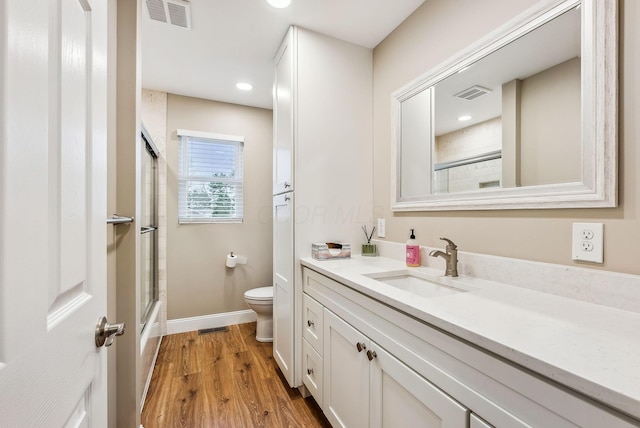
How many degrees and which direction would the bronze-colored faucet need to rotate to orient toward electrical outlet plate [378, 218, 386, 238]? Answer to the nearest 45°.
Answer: approximately 90° to its right

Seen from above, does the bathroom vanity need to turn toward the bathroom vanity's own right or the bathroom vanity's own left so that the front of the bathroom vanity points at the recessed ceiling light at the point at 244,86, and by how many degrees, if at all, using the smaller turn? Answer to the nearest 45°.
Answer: approximately 90° to the bathroom vanity's own right

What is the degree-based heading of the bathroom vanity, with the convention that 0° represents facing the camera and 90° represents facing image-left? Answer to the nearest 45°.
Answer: approximately 45°

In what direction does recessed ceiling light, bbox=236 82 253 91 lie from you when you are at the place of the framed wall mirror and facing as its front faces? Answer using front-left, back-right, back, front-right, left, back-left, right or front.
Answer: front-right

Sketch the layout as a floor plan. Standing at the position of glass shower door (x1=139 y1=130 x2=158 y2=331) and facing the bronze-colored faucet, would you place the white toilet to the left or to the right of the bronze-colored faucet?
left

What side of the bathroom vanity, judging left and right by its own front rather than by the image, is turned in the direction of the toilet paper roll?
right
